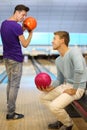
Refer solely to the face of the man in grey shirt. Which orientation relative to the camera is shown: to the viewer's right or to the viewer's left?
to the viewer's left

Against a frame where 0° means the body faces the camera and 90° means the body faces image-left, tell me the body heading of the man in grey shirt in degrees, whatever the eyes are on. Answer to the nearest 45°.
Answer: approximately 45°
